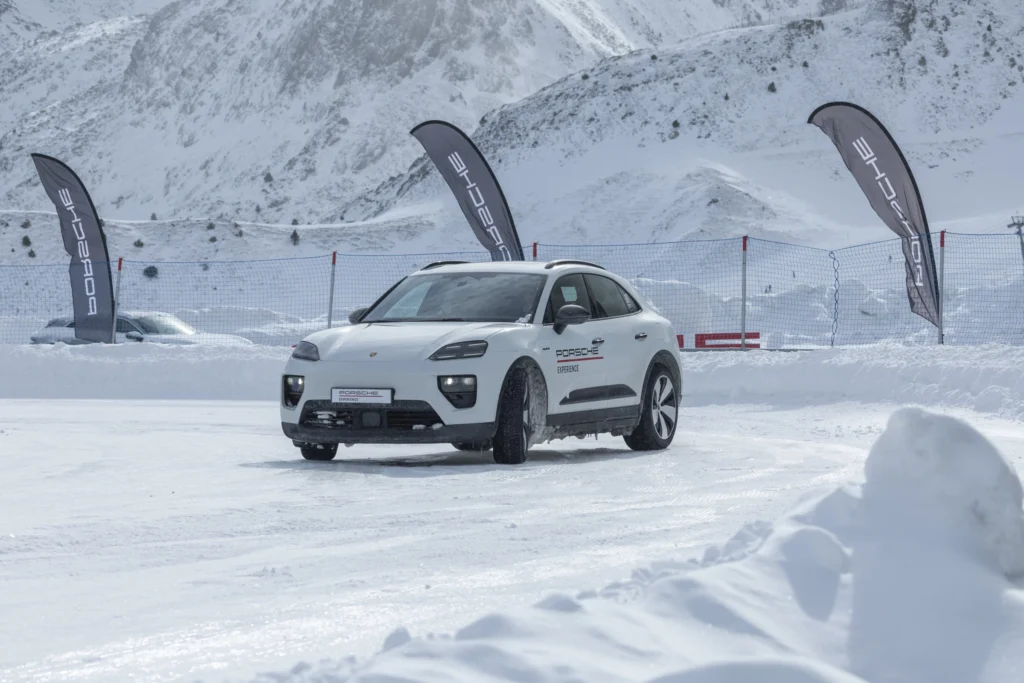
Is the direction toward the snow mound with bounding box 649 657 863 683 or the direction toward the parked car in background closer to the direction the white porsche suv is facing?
the snow mound

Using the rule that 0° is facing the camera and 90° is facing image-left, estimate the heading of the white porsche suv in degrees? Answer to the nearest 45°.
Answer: approximately 45°

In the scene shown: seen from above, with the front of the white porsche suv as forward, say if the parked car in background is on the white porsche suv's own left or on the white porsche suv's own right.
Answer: on the white porsche suv's own right

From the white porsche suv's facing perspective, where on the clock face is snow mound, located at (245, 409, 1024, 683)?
The snow mound is roughly at 10 o'clock from the white porsche suv.

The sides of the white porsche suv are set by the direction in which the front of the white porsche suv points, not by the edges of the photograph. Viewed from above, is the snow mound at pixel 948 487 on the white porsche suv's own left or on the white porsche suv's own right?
on the white porsche suv's own left

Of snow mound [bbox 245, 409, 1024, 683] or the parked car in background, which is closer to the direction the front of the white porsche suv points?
the snow mound

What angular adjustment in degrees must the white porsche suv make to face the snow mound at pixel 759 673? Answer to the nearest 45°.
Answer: approximately 45° to its left
